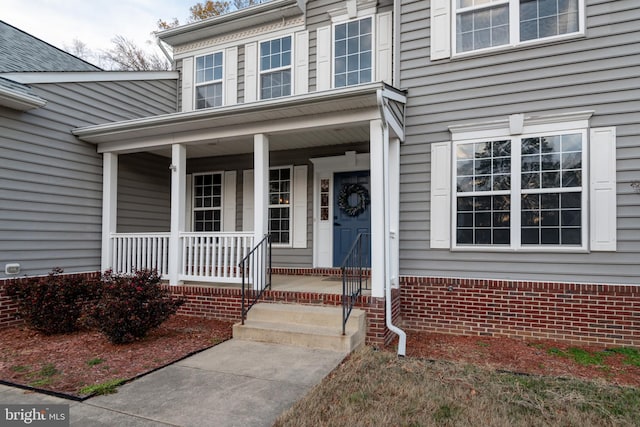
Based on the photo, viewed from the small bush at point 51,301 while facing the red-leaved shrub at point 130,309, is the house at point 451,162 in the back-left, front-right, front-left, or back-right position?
front-left

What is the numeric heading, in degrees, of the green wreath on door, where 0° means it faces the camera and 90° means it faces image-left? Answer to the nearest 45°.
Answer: approximately 0°

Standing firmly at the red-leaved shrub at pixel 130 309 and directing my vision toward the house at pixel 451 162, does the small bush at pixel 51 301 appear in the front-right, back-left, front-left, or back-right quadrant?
back-left

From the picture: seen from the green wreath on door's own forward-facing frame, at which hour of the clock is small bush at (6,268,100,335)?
The small bush is roughly at 2 o'clock from the green wreath on door.

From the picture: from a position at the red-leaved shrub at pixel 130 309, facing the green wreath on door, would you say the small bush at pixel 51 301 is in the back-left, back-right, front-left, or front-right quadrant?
back-left

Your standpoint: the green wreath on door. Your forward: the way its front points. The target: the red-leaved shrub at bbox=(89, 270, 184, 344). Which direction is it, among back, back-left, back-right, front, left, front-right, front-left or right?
front-right
